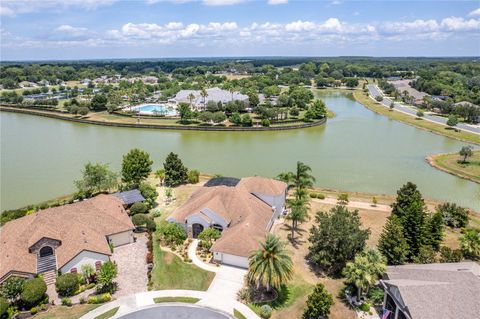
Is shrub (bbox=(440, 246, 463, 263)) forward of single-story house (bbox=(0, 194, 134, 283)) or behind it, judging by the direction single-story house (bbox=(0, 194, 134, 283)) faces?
forward

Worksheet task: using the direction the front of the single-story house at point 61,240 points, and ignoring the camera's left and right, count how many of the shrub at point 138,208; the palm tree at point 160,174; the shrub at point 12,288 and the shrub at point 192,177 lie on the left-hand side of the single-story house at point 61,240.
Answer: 3

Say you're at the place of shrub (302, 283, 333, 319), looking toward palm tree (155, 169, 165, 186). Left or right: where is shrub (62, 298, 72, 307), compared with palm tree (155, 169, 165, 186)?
left

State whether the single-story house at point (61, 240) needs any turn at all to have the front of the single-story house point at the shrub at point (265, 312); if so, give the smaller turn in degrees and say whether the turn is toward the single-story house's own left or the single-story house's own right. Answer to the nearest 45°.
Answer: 0° — it already faces it

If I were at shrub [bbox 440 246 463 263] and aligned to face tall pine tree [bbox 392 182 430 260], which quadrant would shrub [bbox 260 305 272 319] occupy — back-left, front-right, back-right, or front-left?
front-left

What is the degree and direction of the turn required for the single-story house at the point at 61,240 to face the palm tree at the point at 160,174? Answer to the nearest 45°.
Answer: approximately 90° to its left

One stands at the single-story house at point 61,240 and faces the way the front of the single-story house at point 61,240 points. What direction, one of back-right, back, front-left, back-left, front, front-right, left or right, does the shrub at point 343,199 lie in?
front-left

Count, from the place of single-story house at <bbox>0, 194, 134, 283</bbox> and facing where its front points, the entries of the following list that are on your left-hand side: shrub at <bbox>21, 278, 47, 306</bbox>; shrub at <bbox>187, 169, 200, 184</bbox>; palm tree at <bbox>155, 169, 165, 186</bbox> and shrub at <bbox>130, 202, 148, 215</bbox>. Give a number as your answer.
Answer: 3

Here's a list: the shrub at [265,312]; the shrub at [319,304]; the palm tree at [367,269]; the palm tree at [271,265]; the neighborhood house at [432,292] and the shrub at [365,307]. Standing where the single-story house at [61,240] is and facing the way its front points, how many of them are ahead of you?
6

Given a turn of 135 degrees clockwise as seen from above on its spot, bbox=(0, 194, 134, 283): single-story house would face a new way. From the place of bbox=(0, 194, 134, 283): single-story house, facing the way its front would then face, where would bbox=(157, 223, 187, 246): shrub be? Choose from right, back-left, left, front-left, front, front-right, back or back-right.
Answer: back

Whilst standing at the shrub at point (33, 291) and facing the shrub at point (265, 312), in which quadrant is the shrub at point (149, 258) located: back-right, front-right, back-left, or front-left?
front-left

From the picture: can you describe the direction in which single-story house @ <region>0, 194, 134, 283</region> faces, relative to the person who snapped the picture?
facing the viewer and to the right of the viewer
